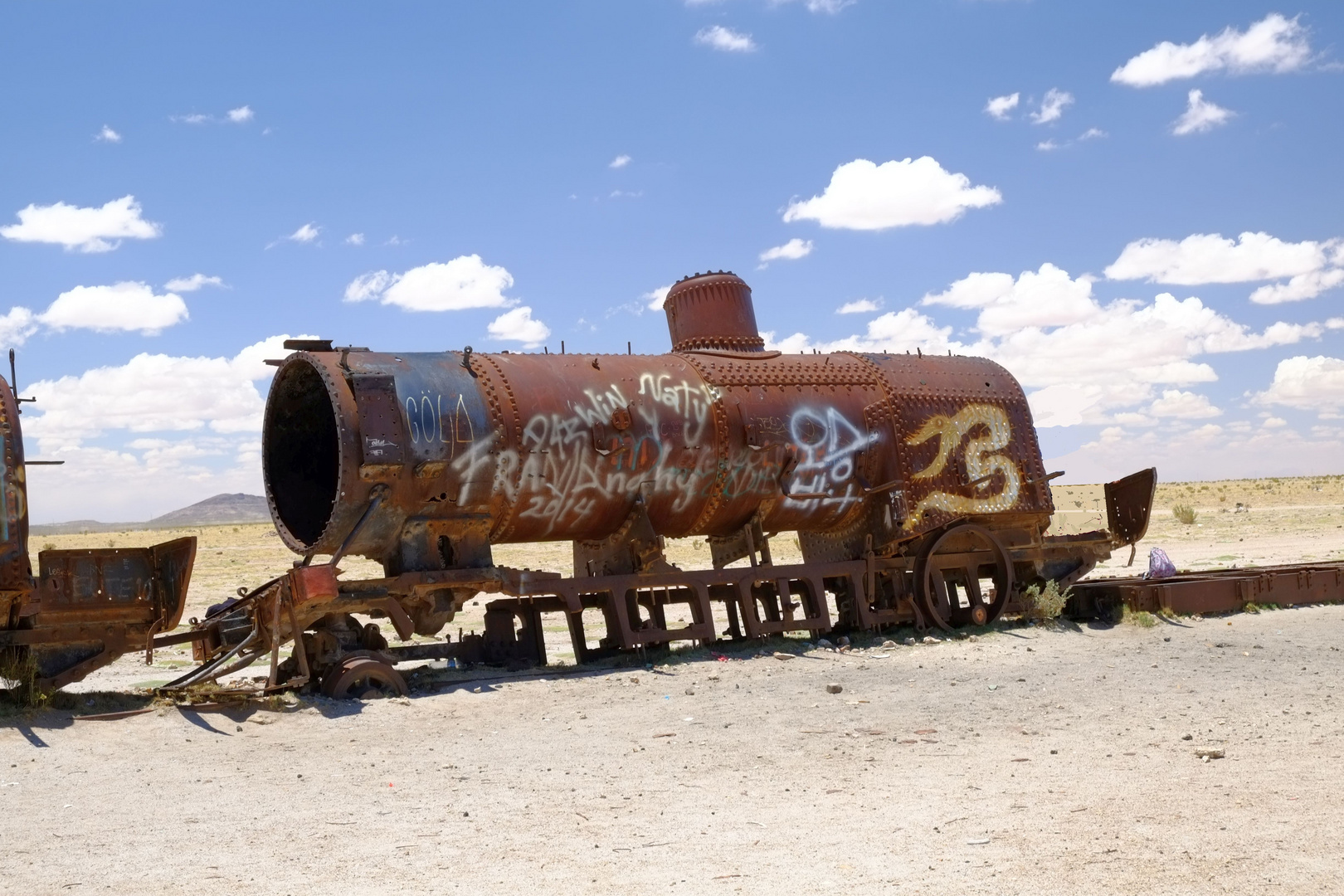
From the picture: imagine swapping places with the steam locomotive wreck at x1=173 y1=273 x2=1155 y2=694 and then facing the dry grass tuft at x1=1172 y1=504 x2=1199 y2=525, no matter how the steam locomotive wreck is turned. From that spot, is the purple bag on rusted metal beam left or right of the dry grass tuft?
right

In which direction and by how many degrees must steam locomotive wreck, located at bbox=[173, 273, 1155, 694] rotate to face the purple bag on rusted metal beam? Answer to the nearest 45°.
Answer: approximately 180°

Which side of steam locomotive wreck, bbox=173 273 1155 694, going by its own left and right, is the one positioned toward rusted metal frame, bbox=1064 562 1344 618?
back

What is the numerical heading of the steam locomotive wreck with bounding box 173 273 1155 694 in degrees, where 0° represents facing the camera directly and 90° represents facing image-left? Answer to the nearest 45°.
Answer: approximately 45°

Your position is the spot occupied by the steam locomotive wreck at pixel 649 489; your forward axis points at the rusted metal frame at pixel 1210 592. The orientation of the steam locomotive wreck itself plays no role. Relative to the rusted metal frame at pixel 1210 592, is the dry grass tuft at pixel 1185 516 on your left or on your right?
left

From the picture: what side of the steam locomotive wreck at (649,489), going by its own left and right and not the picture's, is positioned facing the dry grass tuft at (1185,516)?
back
